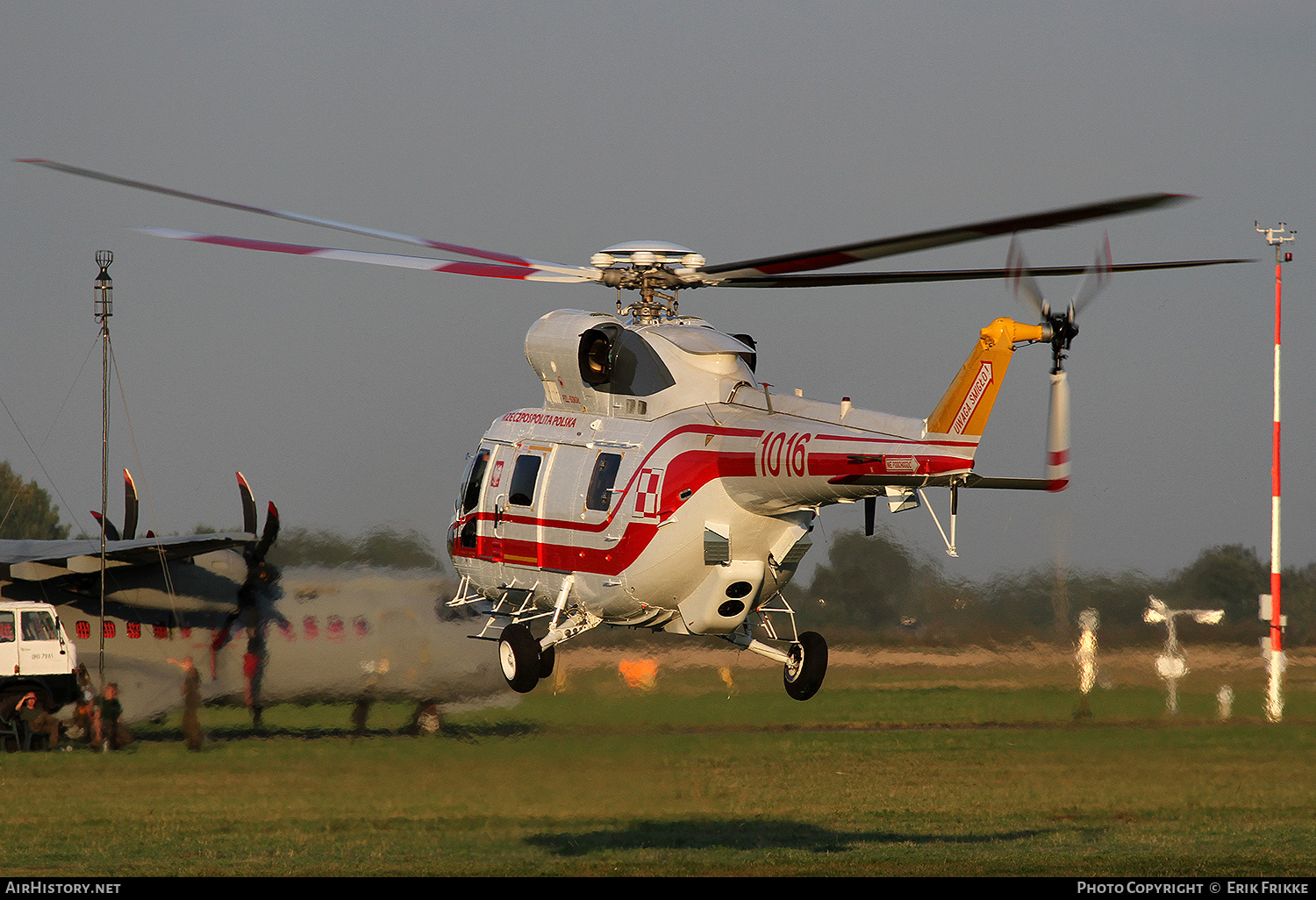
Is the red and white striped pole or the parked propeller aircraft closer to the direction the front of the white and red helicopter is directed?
the parked propeller aircraft

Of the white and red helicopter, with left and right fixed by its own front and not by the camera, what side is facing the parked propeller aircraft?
front

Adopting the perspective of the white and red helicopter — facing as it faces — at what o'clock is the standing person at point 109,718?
The standing person is roughly at 12 o'clock from the white and red helicopter.

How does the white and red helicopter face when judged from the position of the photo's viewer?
facing away from the viewer and to the left of the viewer

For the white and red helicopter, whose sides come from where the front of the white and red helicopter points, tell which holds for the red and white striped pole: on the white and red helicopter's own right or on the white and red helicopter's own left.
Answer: on the white and red helicopter's own right

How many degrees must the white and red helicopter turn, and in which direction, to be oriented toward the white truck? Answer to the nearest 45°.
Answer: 0° — it already faces it

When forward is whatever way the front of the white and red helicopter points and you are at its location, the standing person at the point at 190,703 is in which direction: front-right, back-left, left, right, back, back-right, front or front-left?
front

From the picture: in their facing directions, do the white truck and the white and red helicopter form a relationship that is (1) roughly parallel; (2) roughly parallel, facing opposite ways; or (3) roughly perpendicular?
roughly perpendicular

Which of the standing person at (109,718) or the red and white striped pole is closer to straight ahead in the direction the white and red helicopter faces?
the standing person

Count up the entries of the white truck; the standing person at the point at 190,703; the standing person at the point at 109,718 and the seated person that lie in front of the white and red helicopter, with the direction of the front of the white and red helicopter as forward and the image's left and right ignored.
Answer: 4
